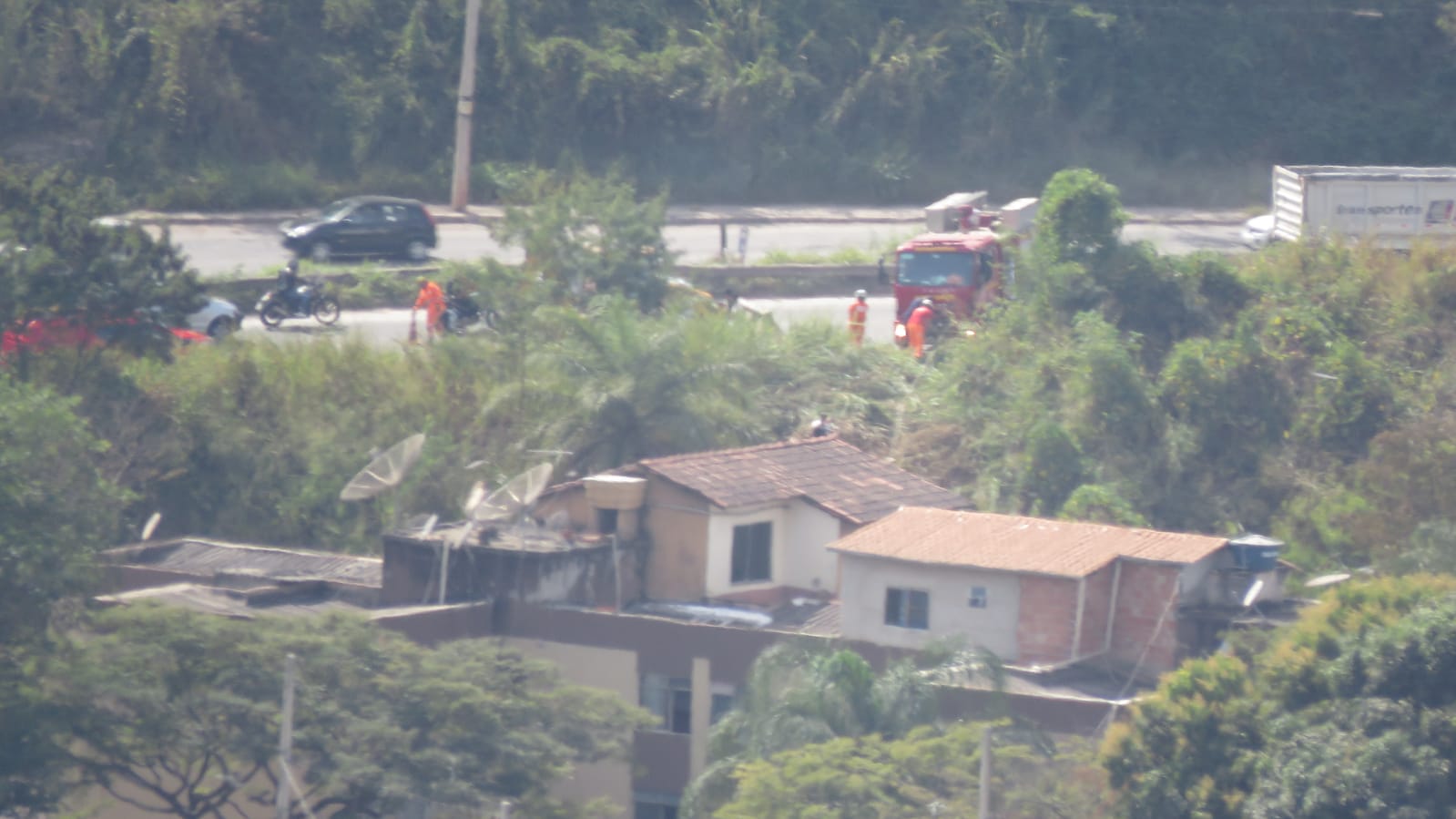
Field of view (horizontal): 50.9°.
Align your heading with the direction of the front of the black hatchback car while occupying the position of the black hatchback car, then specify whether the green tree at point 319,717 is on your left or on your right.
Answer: on your left

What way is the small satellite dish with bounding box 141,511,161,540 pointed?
to the viewer's left

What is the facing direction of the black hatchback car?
to the viewer's left

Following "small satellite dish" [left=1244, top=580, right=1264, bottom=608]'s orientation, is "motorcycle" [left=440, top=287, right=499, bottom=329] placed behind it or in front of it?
in front

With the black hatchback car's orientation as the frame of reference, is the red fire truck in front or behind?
behind
